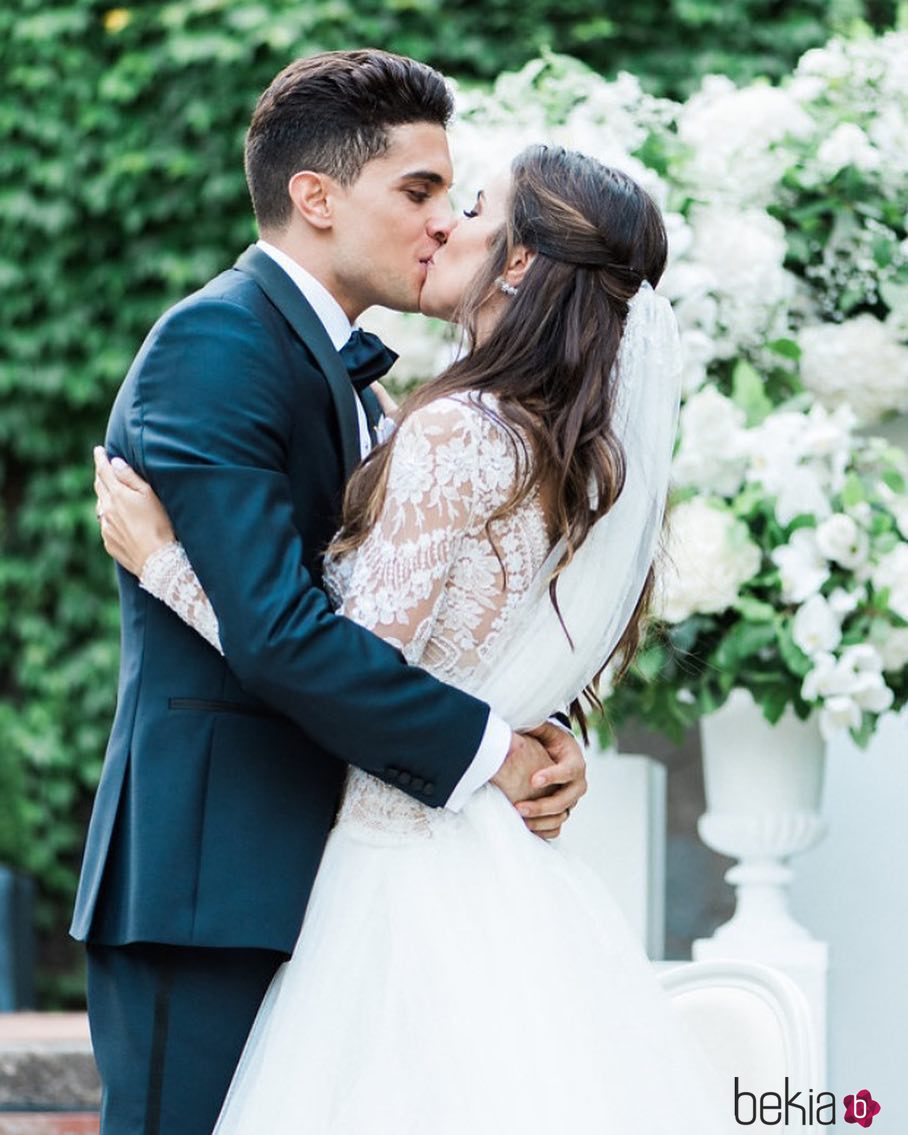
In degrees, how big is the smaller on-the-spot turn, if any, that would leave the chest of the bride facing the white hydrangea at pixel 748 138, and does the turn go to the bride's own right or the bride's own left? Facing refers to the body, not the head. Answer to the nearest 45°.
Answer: approximately 90° to the bride's own right

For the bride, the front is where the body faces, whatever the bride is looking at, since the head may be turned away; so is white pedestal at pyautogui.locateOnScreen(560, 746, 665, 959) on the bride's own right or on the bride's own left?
on the bride's own right

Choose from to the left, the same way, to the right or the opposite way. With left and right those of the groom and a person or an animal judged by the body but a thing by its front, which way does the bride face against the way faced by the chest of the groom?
the opposite way

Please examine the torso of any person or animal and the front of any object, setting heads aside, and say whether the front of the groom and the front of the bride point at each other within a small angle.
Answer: yes

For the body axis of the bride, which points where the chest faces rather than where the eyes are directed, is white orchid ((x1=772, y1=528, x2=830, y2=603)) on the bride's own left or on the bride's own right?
on the bride's own right

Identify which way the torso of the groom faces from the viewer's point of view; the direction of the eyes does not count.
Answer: to the viewer's right

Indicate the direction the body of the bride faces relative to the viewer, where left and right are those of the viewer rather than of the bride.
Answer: facing to the left of the viewer

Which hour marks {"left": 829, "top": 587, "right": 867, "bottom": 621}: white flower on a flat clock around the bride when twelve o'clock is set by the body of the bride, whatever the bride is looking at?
The white flower is roughly at 4 o'clock from the bride.

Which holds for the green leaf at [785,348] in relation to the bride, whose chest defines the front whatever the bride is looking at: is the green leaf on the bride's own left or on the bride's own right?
on the bride's own right

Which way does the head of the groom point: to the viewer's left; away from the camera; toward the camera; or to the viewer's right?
to the viewer's right
